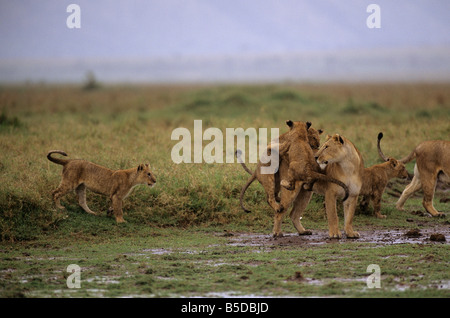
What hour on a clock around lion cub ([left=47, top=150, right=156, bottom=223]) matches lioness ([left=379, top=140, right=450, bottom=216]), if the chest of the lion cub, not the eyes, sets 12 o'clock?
The lioness is roughly at 12 o'clock from the lion cub.

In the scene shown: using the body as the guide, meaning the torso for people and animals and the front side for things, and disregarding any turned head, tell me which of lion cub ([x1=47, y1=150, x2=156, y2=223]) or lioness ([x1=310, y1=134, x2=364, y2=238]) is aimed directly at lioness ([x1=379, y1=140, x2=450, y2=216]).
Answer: the lion cub

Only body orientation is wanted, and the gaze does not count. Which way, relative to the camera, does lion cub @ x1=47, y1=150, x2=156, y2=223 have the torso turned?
to the viewer's right

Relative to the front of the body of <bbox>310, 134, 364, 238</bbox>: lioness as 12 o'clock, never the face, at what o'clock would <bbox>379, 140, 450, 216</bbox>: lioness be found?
<bbox>379, 140, 450, 216</bbox>: lioness is roughly at 9 o'clock from <bbox>310, 134, 364, 238</bbox>: lioness.

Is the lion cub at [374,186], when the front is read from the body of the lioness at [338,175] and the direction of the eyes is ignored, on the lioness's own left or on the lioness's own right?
on the lioness's own left
